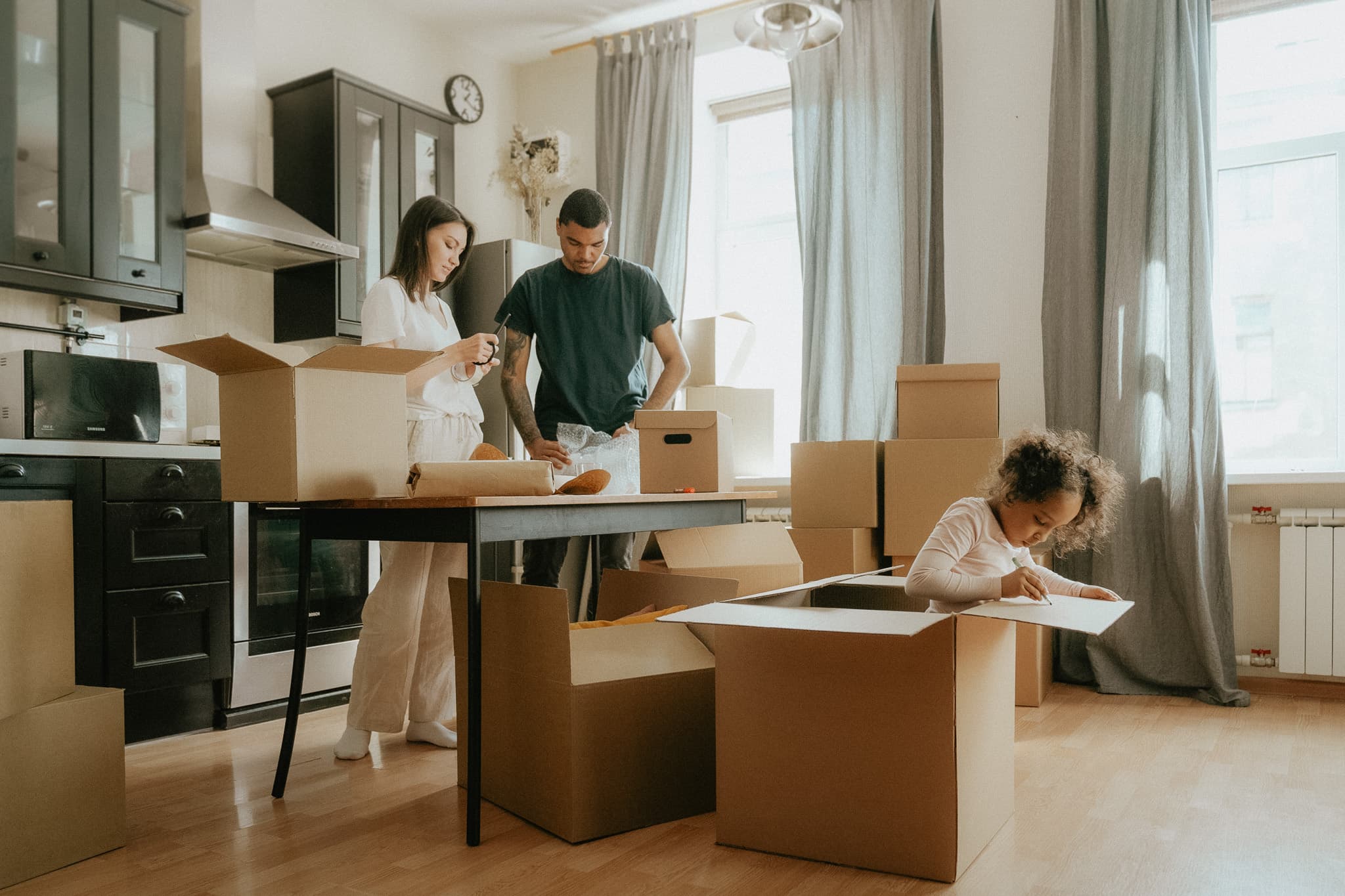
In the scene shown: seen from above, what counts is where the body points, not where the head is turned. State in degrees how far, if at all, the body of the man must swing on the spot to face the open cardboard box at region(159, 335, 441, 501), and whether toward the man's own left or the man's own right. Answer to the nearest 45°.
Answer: approximately 45° to the man's own right

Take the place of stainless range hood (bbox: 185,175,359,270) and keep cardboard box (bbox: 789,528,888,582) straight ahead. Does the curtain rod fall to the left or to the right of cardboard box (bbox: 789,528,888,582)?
left

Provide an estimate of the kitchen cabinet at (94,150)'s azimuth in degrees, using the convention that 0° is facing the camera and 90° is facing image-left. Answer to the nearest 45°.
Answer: approximately 315°

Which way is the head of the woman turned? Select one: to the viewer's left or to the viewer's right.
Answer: to the viewer's right

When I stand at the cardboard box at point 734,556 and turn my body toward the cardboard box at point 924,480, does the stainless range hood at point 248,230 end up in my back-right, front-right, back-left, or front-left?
back-left

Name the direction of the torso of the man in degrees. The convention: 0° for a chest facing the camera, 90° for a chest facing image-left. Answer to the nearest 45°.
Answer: approximately 0°

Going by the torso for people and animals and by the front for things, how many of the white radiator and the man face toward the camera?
2
